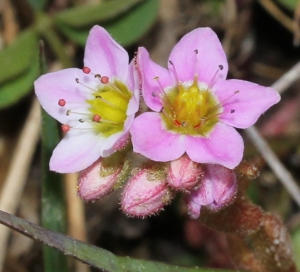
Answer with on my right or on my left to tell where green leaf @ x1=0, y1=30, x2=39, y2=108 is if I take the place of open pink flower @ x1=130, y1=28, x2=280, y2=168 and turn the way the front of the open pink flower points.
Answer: on my right

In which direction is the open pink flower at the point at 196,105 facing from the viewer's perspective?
toward the camera

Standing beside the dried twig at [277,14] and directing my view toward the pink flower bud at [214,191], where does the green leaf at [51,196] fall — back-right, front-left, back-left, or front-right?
front-right

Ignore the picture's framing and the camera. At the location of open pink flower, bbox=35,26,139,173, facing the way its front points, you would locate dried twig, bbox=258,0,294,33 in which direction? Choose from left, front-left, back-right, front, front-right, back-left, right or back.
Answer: back

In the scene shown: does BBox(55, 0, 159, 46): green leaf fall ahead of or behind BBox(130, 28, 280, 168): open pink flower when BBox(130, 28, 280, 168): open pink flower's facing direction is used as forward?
behind

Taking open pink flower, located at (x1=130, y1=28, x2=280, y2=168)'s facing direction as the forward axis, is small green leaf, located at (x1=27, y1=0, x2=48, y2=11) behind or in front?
behind

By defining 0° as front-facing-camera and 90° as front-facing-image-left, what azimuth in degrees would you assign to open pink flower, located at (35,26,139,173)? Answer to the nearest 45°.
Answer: approximately 45°

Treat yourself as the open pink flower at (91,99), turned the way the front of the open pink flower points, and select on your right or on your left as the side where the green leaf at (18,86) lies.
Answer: on your right

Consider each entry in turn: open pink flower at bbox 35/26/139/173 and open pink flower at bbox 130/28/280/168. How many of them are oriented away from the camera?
0
